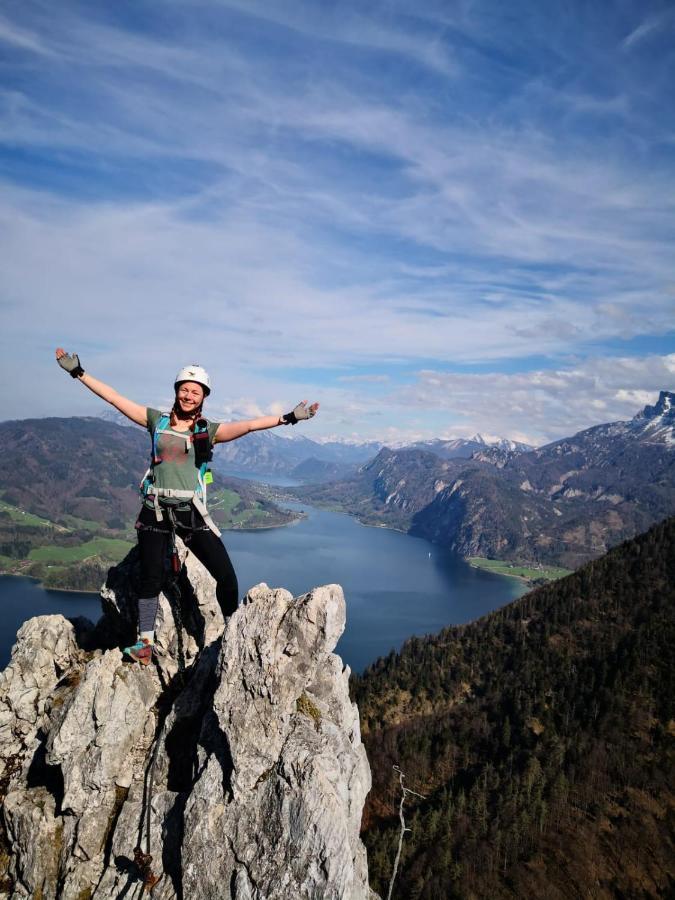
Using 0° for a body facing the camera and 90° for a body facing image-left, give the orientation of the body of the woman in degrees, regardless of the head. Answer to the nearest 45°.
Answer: approximately 0°
